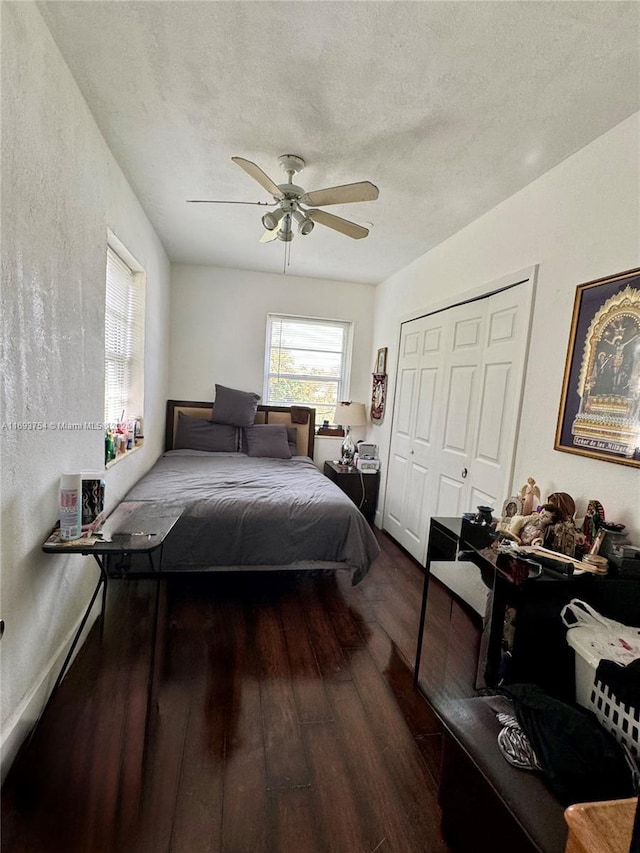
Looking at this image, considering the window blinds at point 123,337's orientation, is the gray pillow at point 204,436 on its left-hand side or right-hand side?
on its left

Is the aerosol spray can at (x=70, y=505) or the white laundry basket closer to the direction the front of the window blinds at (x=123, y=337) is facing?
the white laundry basket

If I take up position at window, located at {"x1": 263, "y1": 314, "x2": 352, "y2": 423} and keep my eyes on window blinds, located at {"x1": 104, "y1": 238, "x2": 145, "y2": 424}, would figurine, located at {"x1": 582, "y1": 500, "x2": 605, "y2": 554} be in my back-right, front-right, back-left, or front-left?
front-left

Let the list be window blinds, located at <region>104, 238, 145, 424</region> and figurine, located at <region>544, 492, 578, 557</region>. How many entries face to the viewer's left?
1

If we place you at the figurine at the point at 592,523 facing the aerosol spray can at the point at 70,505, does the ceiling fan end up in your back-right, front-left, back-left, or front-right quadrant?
front-right

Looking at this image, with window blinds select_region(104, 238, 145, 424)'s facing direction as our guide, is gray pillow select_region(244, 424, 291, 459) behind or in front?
in front

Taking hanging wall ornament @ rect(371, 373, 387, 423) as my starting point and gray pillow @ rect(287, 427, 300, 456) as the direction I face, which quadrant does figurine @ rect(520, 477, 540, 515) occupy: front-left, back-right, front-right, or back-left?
back-left

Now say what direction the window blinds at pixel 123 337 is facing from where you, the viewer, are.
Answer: facing to the right of the viewer

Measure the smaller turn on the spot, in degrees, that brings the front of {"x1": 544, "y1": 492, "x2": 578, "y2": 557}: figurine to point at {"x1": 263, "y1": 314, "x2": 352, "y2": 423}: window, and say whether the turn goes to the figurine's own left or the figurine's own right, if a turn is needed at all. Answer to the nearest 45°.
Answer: approximately 45° to the figurine's own right

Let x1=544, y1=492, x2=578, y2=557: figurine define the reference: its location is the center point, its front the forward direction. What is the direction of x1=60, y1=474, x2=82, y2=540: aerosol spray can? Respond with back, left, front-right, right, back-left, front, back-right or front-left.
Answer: front-left

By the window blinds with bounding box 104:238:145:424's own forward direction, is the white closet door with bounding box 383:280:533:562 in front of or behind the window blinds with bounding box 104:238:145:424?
in front

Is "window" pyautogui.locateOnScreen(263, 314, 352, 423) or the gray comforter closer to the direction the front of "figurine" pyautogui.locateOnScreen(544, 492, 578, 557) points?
the gray comforter

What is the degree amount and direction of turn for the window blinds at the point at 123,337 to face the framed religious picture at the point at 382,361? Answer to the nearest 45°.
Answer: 0° — it already faces it

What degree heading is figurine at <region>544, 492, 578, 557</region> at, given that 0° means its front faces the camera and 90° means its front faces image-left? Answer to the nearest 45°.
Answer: approximately 90°
